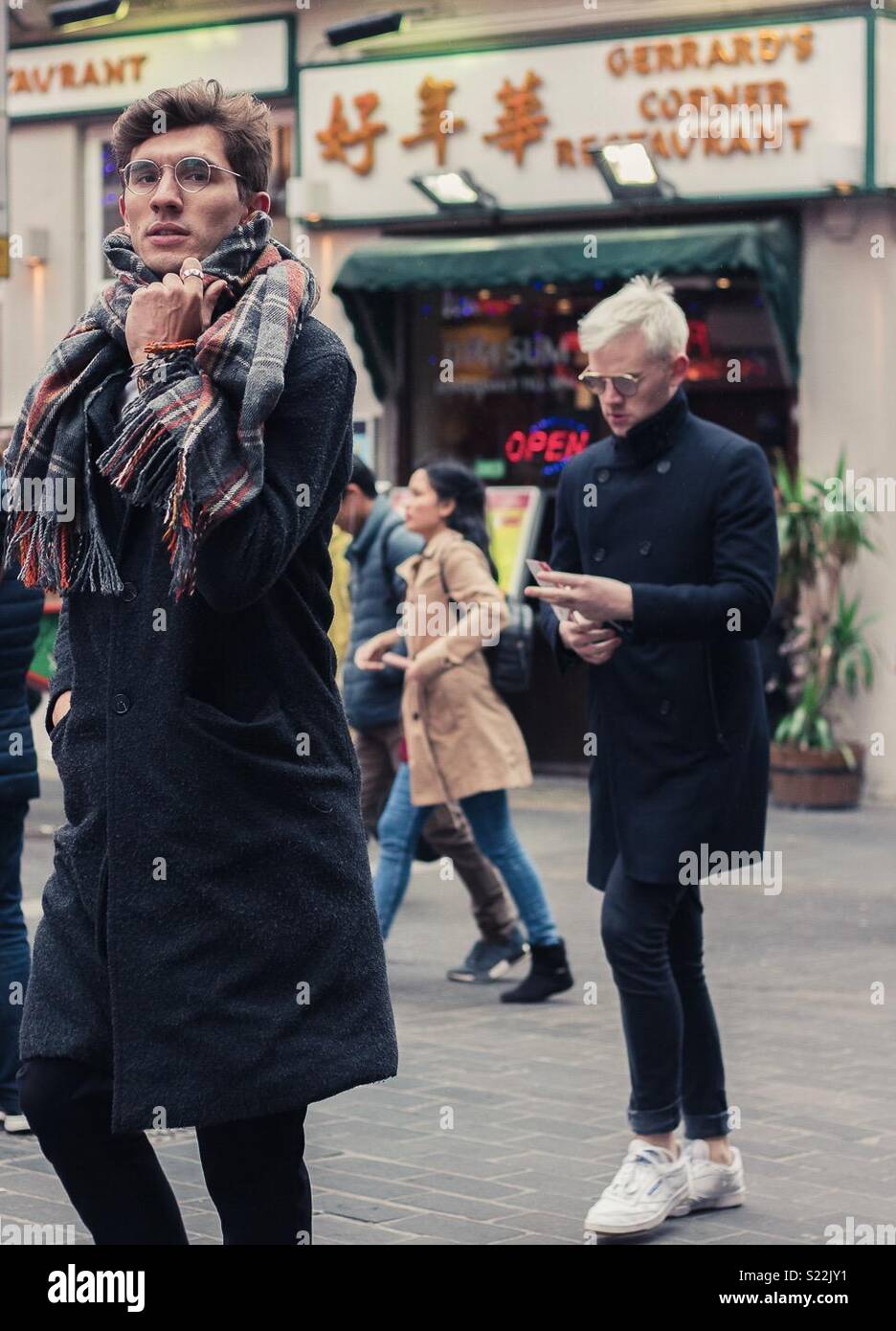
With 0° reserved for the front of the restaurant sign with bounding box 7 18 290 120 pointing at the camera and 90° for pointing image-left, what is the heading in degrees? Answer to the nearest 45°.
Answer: approximately 0°

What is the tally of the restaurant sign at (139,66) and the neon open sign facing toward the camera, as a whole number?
2

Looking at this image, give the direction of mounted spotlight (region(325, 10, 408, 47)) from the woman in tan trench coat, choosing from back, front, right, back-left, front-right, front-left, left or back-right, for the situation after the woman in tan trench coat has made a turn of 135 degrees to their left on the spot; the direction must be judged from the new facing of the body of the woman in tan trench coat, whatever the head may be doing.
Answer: back-left

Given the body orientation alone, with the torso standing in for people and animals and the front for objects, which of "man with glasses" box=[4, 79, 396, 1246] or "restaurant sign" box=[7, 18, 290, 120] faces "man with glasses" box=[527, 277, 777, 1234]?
the restaurant sign

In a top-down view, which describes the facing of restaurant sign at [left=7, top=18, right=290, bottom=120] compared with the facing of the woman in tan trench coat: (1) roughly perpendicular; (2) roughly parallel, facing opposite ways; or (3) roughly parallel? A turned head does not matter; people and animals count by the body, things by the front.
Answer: roughly perpendicular

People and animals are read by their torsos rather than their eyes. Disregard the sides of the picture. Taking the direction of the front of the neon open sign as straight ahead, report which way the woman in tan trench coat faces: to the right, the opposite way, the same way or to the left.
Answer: to the right

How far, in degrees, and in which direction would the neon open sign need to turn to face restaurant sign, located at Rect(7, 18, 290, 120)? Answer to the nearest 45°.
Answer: approximately 135° to its right

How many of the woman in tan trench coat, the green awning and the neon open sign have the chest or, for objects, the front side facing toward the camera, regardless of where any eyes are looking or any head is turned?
2

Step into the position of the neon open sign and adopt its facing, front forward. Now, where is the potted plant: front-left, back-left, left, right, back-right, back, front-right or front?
front-left

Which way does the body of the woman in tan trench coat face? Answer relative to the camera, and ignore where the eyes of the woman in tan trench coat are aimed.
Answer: to the viewer's left

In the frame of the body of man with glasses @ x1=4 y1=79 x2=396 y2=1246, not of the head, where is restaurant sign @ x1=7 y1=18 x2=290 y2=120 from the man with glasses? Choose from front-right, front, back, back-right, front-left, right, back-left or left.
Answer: back-right

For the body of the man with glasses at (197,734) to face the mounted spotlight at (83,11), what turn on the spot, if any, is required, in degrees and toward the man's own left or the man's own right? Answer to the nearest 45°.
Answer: approximately 135° to the man's own right
